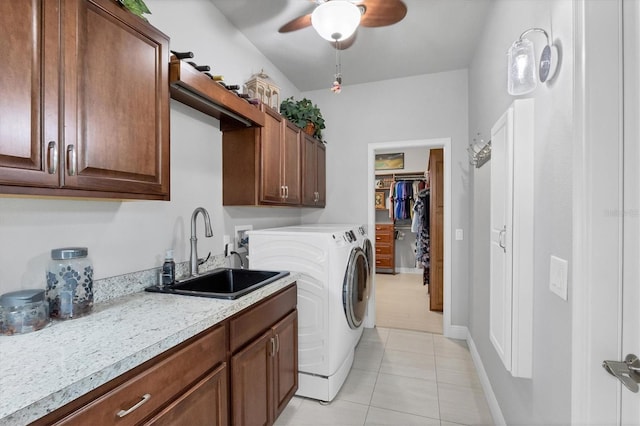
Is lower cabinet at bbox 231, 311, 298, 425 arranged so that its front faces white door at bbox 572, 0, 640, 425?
yes

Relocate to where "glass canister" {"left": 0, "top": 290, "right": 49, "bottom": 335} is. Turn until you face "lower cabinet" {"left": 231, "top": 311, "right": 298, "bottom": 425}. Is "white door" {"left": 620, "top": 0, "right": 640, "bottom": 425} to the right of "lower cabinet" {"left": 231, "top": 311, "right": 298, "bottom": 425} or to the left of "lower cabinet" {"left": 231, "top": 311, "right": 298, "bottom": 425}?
right

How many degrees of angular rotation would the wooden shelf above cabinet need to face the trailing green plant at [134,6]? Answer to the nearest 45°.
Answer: approximately 90° to its right

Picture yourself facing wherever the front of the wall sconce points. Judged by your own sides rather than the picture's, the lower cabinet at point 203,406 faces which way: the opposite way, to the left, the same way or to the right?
the opposite way

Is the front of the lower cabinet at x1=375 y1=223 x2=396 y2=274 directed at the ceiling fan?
yes

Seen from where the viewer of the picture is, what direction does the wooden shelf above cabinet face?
facing the viewer and to the right of the viewer

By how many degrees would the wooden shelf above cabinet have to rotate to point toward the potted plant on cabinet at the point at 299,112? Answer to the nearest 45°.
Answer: approximately 90° to its left

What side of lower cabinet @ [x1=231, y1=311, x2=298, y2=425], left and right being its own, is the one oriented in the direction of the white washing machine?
left

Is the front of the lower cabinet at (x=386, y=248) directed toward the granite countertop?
yes

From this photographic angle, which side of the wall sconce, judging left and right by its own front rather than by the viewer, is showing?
left
